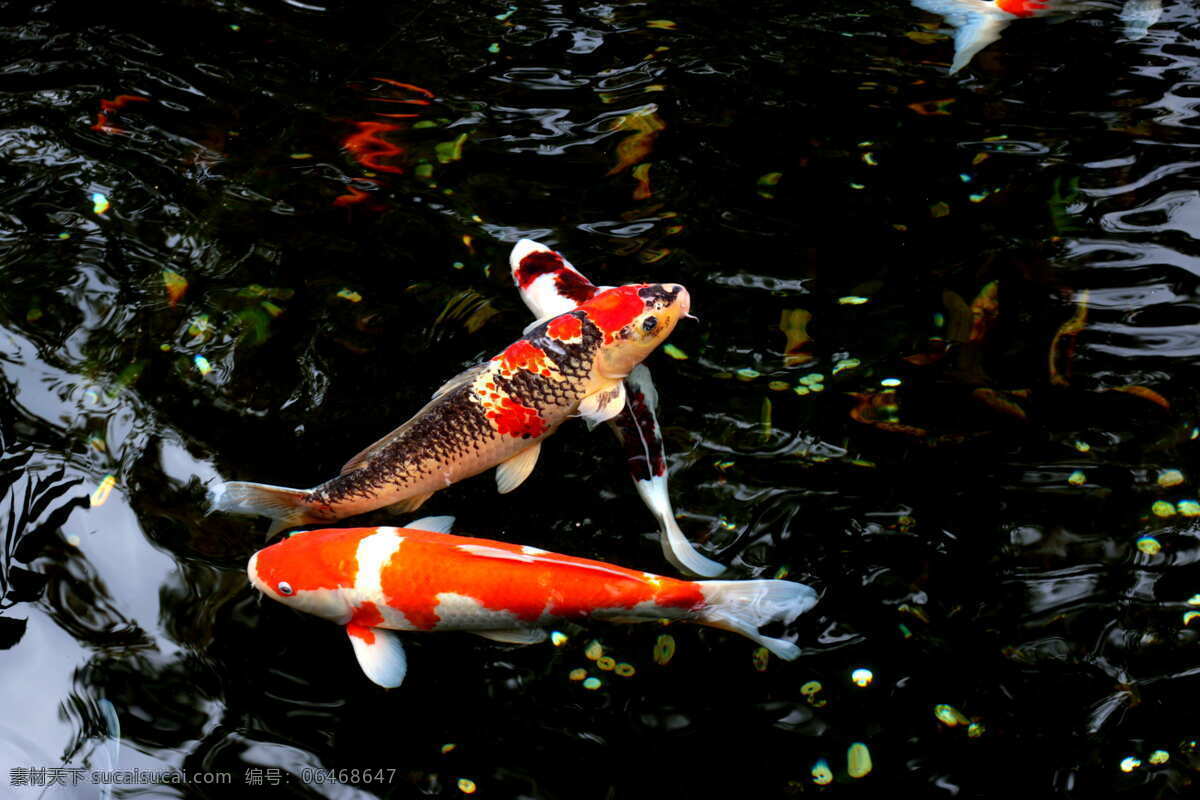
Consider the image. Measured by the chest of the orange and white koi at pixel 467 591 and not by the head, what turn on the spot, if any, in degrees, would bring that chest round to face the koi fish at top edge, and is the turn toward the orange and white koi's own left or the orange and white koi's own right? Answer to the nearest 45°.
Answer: approximately 135° to the orange and white koi's own right

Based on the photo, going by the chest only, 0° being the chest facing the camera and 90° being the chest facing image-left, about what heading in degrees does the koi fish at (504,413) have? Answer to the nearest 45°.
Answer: approximately 225°

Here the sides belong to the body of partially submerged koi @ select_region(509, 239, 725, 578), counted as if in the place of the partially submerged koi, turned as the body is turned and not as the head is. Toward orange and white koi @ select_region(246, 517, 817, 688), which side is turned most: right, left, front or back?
left

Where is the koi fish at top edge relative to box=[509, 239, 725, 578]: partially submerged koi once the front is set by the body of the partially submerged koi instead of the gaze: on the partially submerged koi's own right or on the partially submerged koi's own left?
on the partially submerged koi's own right

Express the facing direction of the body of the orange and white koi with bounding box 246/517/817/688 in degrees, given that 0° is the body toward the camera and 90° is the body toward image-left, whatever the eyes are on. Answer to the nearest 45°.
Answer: approximately 90°

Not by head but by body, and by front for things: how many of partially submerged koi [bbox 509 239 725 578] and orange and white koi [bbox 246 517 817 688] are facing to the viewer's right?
0

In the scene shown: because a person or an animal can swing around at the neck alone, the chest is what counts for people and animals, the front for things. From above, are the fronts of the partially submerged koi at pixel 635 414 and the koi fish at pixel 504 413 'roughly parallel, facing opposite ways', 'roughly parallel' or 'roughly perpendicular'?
roughly perpendicular
